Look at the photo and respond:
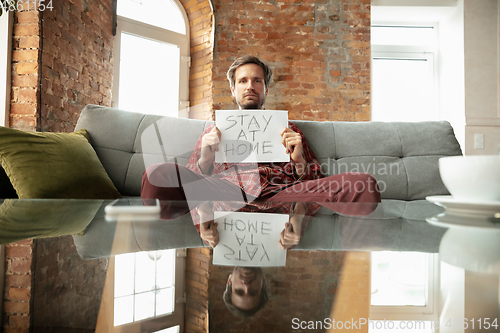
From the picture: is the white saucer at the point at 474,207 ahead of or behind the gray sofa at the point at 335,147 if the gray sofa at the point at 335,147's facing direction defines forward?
ahead

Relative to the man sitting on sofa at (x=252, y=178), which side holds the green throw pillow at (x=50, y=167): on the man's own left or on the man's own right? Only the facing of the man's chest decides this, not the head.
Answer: on the man's own right

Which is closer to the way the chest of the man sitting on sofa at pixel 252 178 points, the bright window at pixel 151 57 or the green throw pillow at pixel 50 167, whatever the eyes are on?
the green throw pillow

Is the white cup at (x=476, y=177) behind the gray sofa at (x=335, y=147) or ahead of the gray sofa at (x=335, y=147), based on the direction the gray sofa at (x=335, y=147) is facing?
ahead

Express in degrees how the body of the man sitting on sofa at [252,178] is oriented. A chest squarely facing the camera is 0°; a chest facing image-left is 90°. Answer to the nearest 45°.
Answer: approximately 0°

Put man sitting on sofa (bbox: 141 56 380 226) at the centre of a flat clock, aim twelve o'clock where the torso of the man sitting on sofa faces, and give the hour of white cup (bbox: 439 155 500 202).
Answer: The white cup is roughly at 11 o'clock from the man sitting on sofa.

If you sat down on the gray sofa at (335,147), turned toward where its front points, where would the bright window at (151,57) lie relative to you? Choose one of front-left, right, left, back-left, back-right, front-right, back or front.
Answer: back-right

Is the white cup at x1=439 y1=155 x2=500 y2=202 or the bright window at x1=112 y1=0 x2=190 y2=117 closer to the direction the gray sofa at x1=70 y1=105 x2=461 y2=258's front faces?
the white cup
